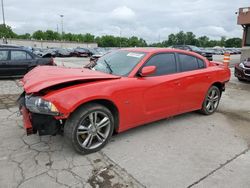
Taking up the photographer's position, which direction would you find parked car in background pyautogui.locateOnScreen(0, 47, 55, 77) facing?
facing to the left of the viewer

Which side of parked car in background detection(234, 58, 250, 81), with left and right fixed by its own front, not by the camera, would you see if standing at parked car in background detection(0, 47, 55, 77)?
right

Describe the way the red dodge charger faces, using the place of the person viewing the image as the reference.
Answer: facing the viewer and to the left of the viewer

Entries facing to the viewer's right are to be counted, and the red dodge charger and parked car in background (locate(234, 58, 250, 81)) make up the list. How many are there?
0

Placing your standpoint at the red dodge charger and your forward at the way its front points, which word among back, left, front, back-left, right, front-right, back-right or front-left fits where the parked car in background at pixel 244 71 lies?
back

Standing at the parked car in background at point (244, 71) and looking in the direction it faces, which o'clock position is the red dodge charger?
The red dodge charger is roughly at 11 o'clock from the parked car in background.

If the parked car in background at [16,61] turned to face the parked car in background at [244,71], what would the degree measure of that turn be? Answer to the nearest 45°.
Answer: approximately 180°
